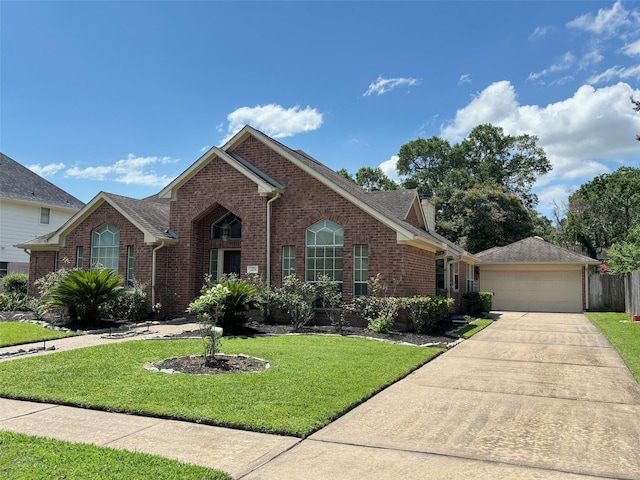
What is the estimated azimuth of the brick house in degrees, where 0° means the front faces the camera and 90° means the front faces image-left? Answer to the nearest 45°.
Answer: approximately 45°

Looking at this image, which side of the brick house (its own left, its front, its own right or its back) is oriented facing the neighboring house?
right

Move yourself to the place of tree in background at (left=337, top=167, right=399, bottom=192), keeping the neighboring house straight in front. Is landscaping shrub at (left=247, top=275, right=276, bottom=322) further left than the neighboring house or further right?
left

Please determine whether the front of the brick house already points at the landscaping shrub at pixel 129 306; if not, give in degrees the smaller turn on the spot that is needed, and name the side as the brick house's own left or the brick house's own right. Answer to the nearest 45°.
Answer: approximately 45° to the brick house's own right

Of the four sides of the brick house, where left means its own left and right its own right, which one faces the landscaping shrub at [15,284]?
right

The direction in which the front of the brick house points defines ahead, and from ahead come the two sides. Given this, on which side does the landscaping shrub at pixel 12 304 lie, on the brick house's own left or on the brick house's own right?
on the brick house's own right

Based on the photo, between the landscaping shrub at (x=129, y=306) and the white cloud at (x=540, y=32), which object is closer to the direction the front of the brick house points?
the landscaping shrub

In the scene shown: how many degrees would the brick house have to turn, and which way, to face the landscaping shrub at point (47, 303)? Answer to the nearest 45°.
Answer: approximately 45° to its right

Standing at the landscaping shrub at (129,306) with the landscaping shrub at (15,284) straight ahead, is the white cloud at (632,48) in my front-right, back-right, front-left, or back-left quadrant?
back-right
